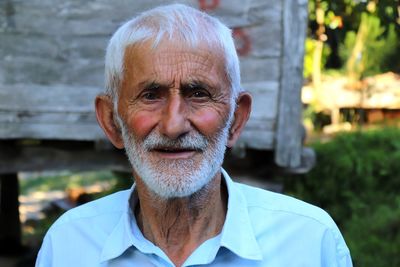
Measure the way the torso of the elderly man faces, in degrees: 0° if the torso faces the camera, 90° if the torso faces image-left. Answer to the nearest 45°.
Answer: approximately 0°

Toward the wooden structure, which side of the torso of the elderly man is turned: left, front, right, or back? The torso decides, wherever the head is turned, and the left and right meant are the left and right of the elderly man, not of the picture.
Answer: back
